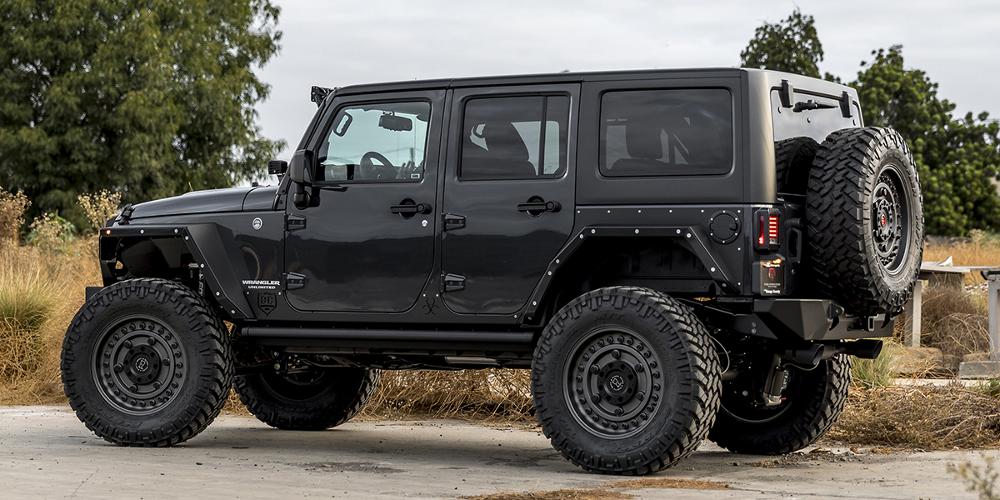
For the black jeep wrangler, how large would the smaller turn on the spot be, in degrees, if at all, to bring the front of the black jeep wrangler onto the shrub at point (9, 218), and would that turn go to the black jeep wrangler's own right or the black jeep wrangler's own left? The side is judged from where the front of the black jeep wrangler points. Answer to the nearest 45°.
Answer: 0° — it already faces it

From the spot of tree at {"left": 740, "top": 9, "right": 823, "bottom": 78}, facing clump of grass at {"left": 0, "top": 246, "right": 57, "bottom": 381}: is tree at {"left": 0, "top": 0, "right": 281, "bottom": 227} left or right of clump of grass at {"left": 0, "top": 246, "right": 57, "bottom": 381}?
right

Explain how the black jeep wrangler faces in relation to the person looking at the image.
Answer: facing away from the viewer and to the left of the viewer

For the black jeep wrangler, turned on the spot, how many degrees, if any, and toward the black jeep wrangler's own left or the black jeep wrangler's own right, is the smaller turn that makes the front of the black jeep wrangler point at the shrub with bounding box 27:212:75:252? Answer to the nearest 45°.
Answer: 0° — it already faces it
